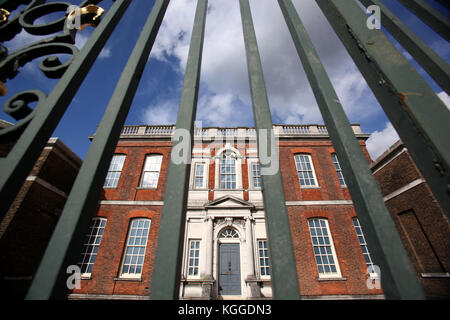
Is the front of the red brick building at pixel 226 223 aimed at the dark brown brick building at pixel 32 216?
no

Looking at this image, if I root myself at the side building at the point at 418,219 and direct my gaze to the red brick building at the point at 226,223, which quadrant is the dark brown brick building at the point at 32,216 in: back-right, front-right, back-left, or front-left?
front-left

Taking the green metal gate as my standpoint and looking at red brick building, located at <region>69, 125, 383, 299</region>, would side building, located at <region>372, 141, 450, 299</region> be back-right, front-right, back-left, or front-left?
front-right

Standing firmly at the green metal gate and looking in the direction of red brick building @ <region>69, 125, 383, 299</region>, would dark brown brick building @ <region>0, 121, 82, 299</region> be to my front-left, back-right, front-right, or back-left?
front-left

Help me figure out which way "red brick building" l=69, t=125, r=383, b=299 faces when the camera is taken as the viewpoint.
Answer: facing the viewer

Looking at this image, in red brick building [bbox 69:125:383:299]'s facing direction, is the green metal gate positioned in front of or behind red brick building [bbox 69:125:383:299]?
in front

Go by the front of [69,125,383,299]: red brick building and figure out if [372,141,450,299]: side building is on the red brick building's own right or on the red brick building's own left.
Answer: on the red brick building's own left
